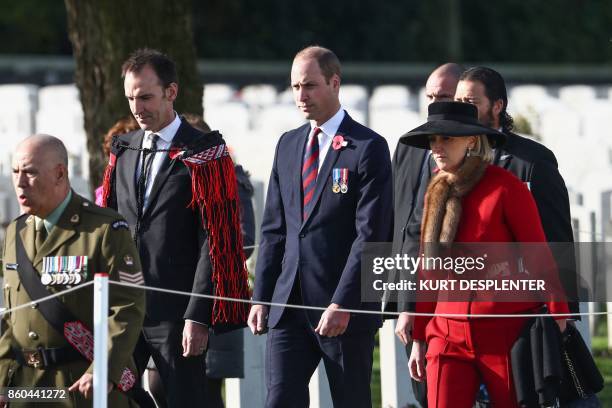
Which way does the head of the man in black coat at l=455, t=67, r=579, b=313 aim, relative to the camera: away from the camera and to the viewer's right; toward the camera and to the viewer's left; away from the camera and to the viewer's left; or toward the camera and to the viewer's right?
toward the camera and to the viewer's left

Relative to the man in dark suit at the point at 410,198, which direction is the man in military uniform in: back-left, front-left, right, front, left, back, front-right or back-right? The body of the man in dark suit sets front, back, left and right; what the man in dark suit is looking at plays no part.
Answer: front

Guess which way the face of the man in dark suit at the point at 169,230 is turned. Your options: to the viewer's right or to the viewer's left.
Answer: to the viewer's left

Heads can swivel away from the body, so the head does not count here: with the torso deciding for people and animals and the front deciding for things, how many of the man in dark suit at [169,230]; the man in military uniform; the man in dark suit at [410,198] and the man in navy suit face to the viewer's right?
0

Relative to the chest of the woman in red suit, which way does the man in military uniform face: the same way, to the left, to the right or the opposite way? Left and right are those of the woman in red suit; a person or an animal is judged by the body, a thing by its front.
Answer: the same way

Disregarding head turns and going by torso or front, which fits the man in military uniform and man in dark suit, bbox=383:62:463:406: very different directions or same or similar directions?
same or similar directions

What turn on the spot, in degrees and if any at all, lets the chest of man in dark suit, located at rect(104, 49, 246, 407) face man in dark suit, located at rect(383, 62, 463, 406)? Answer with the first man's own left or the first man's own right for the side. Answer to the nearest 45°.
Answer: approximately 135° to the first man's own left

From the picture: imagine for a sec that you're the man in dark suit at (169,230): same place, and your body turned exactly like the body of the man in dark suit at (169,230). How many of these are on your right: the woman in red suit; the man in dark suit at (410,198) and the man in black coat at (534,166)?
0

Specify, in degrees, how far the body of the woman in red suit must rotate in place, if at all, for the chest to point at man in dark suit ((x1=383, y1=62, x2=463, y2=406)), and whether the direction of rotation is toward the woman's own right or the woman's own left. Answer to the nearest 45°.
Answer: approximately 135° to the woman's own right

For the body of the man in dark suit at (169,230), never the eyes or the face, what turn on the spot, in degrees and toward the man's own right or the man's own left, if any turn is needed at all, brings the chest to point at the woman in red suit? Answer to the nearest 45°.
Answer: approximately 90° to the man's own left

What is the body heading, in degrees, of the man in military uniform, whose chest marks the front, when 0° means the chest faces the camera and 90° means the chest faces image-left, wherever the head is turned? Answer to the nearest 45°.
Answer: approximately 45°

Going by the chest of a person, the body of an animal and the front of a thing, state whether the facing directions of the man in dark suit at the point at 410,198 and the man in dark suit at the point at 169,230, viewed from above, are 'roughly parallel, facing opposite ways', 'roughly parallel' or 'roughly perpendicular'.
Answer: roughly parallel

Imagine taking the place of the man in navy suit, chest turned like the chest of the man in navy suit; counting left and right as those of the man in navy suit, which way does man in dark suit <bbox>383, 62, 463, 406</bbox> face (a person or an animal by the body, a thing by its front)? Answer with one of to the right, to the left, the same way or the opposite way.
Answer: the same way

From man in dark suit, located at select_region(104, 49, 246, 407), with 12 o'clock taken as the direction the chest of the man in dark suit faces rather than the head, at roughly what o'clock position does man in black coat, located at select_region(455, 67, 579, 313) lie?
The man in black coat is roughly at 8 o'clock from the man in dark suit.
